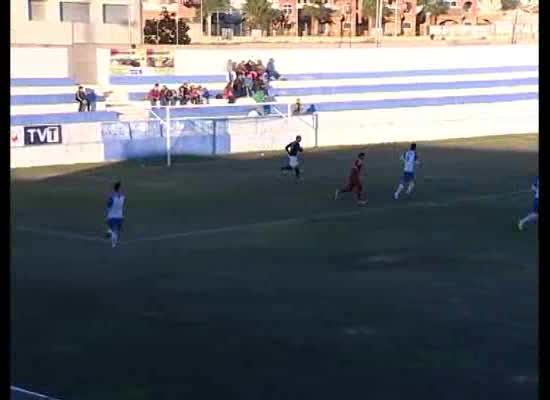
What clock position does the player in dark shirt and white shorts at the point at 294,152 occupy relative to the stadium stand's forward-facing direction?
The player in dark shirt and white shorts is roughly at 12 o'clock from the stadium stand.

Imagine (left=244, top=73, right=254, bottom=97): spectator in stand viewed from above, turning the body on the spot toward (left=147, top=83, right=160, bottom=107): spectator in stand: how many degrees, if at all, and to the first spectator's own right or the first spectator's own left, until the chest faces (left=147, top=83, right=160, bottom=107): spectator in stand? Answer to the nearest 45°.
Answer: approximately 45° to the first spectator's own right

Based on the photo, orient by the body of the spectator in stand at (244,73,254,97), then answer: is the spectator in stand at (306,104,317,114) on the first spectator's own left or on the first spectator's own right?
on the first spectator's own left

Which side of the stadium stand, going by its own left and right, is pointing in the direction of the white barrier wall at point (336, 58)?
back

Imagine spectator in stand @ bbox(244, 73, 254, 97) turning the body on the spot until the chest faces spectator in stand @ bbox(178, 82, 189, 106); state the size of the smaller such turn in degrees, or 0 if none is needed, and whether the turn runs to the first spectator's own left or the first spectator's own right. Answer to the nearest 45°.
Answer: approximately 45° to the first spectator's own right

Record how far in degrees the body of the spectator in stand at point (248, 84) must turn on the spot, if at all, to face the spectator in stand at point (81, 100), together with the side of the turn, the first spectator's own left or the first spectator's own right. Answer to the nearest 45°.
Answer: approximately 45° to the first spectator's own right

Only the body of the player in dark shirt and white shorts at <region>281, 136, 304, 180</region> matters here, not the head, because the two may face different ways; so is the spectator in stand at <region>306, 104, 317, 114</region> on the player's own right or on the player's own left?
on the player's own left
